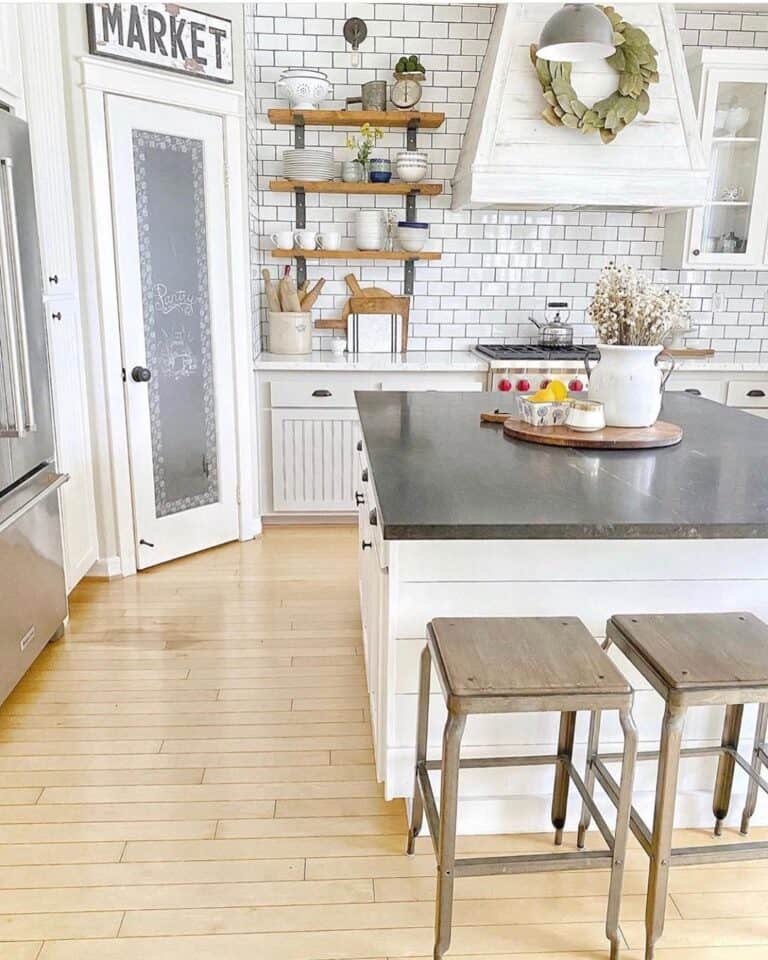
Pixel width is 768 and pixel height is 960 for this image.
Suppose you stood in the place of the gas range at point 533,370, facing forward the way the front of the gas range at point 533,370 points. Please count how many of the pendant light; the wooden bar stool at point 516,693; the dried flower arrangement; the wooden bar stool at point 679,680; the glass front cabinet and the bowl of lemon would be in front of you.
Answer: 5

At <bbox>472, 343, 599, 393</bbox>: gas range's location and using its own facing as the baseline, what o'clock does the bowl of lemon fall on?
The bowl of lemon is roughly at 12 o'clock from the gas range.

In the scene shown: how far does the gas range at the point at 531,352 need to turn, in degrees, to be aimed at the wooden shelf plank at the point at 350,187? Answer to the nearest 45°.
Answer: approximately 90° to its right

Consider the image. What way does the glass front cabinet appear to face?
toward the camera

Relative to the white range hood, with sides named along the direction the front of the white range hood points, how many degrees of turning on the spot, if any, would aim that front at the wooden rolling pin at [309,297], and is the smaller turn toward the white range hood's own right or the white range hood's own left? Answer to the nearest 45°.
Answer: approximately 90° to the white range hood's own right

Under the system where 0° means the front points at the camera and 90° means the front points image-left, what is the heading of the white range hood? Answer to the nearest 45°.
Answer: approximately 0°

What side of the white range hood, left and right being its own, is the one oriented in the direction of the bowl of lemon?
front

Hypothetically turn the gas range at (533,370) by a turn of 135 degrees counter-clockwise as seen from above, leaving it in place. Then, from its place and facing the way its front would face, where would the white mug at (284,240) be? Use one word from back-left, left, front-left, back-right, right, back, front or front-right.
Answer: back-left

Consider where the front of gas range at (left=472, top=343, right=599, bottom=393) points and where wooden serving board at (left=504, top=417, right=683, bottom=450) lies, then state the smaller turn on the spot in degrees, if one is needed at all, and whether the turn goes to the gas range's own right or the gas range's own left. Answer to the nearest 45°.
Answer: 0° — it already faces it

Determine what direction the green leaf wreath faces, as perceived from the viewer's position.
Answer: facing the viewer

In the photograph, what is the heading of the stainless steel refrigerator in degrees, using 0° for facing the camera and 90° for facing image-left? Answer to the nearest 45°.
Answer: approximately 270°

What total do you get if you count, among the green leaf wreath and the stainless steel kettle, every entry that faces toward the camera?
1
